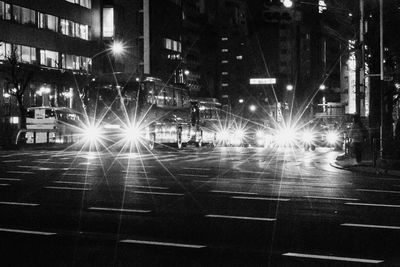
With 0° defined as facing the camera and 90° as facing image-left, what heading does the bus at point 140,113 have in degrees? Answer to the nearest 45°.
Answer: approximately 45°

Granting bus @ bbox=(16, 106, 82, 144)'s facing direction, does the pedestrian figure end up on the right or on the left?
on its right

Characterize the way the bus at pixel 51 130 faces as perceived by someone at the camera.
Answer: facing away from the viewer and to the right of the viewer

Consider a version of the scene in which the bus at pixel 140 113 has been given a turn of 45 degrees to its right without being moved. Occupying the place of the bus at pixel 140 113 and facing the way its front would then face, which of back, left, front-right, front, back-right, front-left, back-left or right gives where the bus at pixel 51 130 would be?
front-right

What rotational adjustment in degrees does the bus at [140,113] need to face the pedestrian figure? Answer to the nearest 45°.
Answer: approximately 90° to its left
